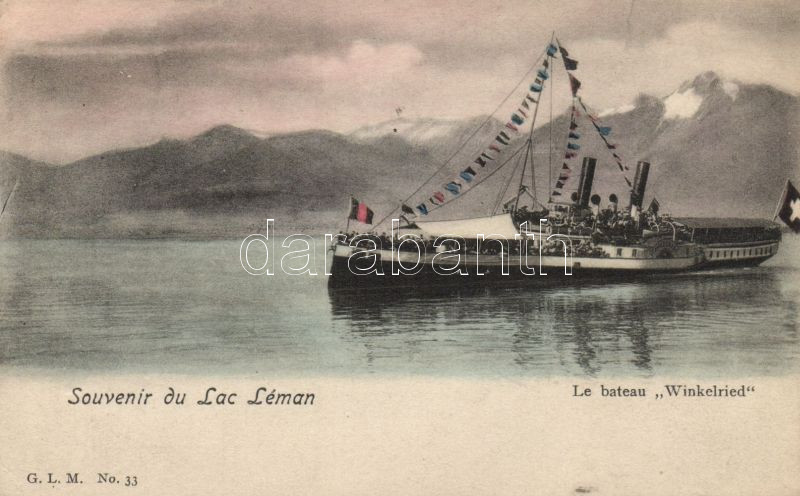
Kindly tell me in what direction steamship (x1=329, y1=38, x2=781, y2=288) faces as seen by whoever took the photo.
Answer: facing the viewer and to the left of the viewer
